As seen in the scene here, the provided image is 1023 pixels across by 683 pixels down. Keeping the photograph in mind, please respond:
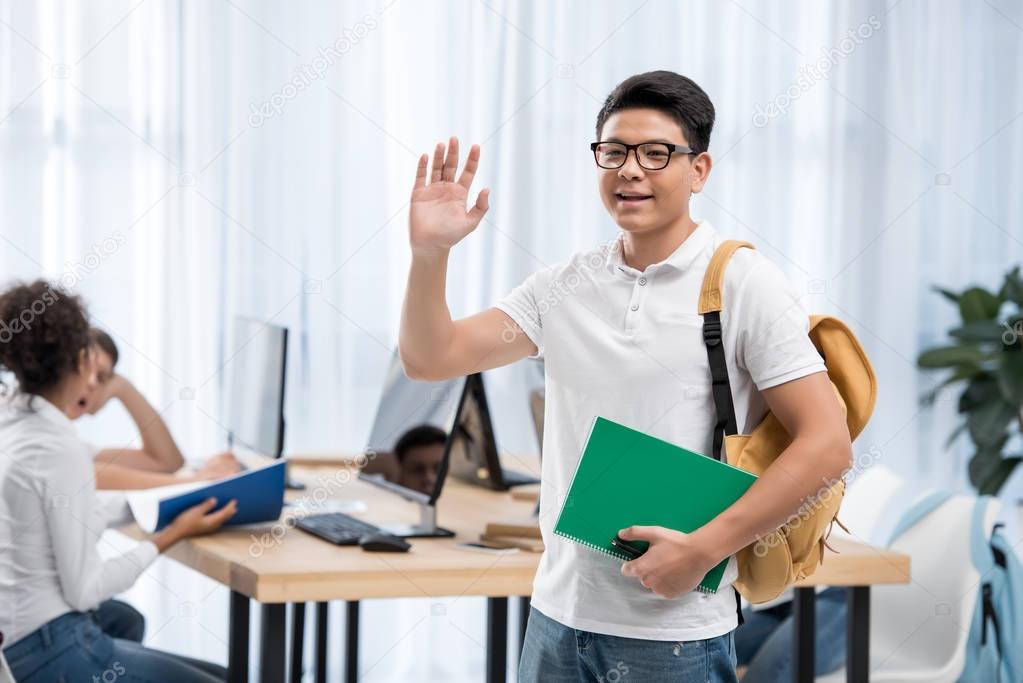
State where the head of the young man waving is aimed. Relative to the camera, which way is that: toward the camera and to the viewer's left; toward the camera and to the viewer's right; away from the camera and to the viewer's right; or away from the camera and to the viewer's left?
toward the camera and to the viewer's left

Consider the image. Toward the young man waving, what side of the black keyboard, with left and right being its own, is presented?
left

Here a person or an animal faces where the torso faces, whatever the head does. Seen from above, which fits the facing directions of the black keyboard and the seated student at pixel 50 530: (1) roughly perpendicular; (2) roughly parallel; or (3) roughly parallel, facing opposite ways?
roughly parallel, facing opposite ways

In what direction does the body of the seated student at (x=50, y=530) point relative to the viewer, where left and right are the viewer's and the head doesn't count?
facing away from the viewer and to the right of the viewer

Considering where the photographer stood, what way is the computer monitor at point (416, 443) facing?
facing the viewer and to the left of the viewer

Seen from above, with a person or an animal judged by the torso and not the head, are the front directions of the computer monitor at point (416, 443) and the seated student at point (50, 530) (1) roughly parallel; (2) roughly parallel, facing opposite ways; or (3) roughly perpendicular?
roughly parallel, facing opposite ways

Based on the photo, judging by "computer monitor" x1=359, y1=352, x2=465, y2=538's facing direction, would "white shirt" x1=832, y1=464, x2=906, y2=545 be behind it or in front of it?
behind

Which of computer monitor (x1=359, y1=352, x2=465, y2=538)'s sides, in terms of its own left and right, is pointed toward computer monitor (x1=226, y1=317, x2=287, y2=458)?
right
